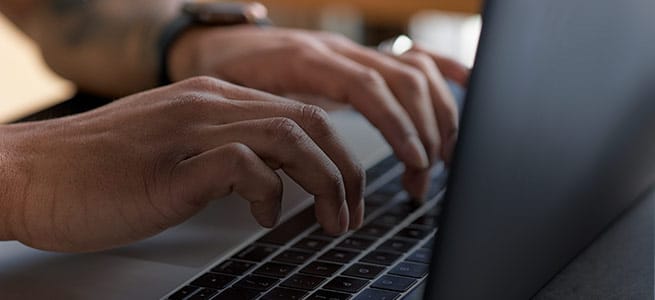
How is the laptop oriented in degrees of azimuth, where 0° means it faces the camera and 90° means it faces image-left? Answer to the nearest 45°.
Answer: approximately 135°
